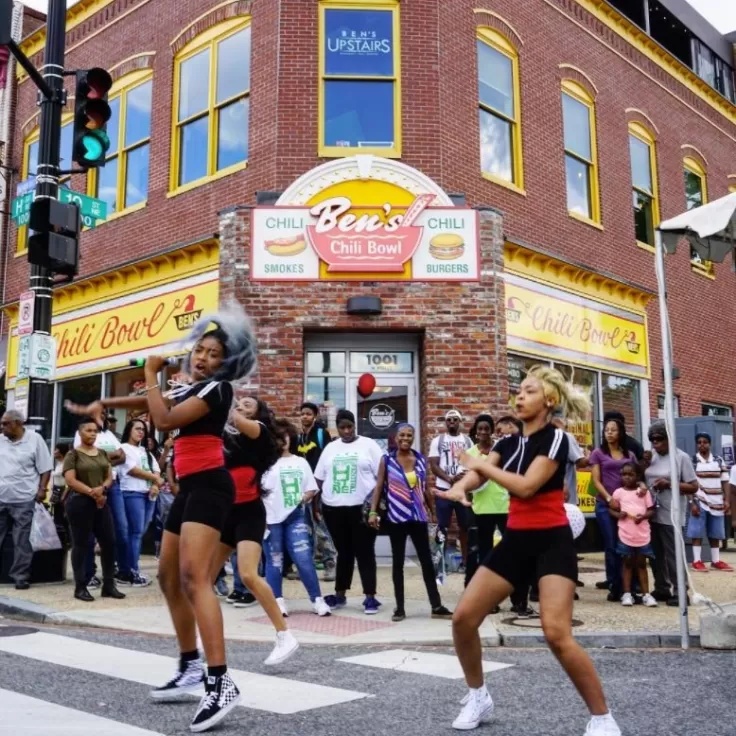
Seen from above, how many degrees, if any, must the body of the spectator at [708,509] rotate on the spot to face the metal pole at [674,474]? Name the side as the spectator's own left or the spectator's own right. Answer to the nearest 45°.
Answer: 0° — they already face it

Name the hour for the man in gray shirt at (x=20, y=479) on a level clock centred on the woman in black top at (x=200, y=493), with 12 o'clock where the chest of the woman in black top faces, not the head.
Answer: The man in gray shirt is roughly at 4 o'clock from the woman in black top.

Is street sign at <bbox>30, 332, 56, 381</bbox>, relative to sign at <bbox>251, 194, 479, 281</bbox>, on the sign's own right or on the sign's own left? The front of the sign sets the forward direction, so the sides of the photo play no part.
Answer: on the sign's own right

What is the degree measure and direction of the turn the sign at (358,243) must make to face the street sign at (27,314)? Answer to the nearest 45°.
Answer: approximately 45° to its right

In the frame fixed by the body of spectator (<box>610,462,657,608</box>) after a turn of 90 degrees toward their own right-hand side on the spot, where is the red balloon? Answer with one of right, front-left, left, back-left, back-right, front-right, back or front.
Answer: front-right

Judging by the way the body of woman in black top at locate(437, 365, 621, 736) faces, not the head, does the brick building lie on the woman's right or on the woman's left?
on the woman's right

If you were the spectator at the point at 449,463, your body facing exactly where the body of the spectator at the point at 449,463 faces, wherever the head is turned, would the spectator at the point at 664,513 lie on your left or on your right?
on your left

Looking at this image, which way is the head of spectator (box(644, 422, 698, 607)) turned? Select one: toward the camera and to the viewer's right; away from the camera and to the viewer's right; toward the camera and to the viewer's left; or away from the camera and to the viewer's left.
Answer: toward the camera and to the viewer's left

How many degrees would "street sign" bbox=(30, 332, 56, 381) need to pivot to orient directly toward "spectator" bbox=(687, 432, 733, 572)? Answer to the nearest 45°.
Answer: approximately 90° to its left

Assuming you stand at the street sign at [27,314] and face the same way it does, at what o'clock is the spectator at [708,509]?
The spectator is roughly at 9 o'clock from the street sign.

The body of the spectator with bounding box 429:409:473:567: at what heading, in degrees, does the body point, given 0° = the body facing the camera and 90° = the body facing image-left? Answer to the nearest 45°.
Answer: approximately 0°
